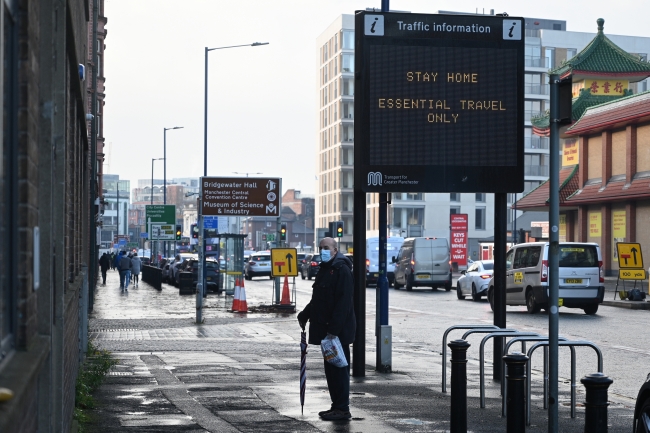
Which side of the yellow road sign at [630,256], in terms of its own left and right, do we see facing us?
front

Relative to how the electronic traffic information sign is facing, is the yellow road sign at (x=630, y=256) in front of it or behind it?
behind

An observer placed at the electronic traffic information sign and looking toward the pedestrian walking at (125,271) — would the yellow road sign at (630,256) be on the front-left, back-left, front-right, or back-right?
front-right

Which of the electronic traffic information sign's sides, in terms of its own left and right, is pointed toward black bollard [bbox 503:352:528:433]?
front

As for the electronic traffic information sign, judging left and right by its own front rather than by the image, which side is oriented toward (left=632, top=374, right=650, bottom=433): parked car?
front

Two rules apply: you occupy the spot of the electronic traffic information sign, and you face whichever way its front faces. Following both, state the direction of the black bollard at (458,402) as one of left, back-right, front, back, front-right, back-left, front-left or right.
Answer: front

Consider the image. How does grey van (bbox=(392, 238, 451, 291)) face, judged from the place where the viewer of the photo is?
facing away from the viewer and to the left of the viewer

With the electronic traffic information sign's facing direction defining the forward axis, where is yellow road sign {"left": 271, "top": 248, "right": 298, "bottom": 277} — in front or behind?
behind

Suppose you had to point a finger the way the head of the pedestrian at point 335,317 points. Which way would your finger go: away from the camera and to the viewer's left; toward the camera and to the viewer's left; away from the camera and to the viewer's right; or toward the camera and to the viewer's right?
toward the camera and to the viewer's left

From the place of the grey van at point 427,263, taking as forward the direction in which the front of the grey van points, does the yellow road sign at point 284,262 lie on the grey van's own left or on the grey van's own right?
on the grey van's own left

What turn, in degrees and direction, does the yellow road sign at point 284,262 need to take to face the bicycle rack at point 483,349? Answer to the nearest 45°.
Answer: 0° — it already faces it
